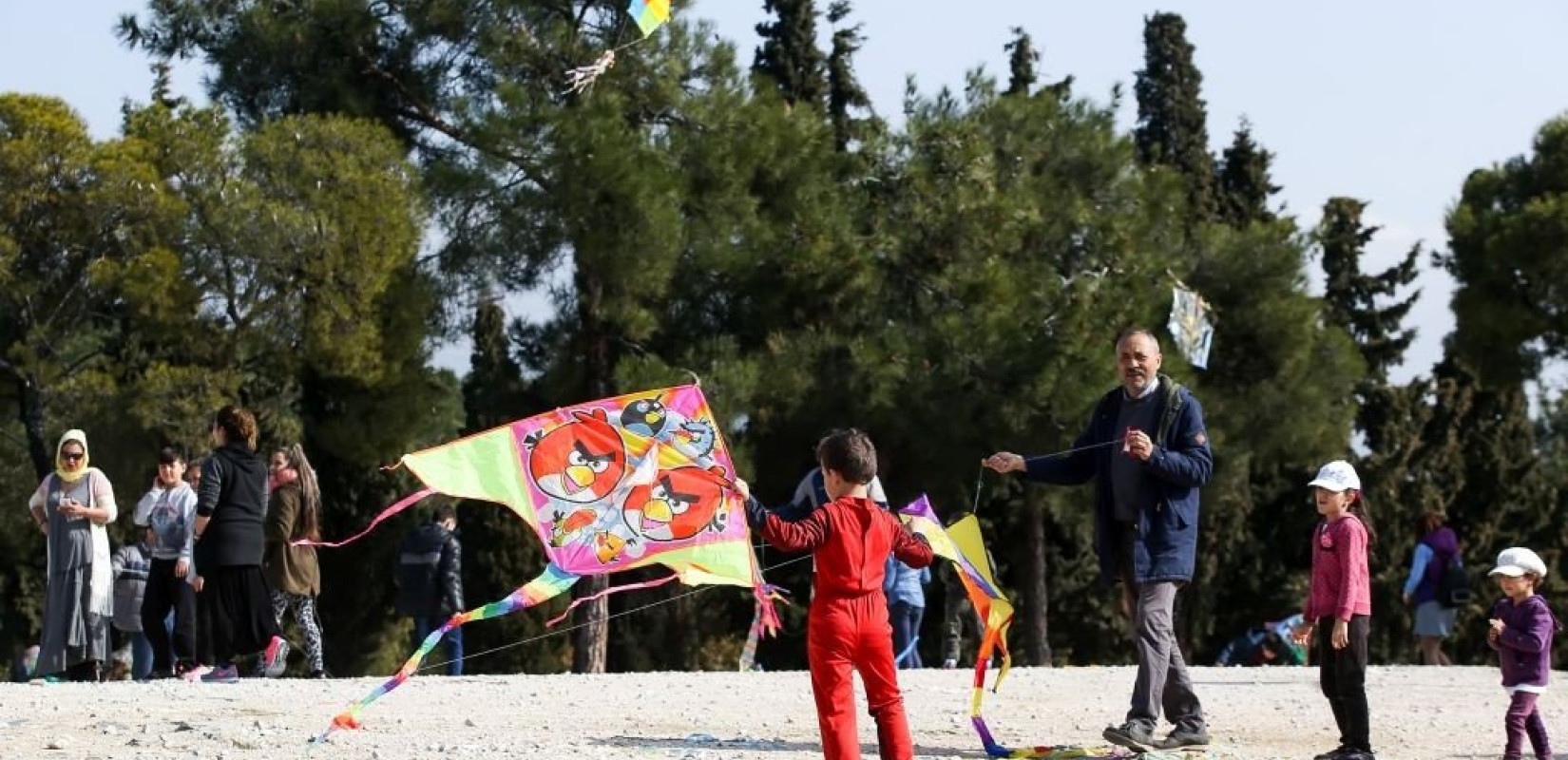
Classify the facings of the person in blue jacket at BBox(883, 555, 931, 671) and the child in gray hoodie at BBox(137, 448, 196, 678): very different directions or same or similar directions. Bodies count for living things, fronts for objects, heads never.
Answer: very different directions

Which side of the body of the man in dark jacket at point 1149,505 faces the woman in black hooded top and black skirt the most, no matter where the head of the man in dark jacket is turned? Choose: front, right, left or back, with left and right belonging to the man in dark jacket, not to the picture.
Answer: right

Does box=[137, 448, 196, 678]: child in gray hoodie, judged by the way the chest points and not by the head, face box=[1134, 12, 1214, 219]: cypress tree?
no

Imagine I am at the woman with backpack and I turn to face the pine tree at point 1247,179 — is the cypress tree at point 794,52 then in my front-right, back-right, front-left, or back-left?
front-left

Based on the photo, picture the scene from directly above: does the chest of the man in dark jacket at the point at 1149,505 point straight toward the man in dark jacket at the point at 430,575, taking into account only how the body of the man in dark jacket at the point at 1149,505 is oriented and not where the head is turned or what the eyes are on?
no

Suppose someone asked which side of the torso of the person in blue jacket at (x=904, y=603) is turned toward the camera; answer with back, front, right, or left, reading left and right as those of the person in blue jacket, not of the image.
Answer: back

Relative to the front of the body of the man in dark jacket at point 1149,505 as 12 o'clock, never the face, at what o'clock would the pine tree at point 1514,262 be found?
The pine tree is roughly at 5 o'clock from the man in dark jacket.

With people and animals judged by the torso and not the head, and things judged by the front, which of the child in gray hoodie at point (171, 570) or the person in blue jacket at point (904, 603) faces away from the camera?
the person in blue jacket

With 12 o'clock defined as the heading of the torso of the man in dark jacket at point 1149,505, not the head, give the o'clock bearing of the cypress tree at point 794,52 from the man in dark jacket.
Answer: The cypress tree is roughly at 4 o'clock from the man in dark jacket.

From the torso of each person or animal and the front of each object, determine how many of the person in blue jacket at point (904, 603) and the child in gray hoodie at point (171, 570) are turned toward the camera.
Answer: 1

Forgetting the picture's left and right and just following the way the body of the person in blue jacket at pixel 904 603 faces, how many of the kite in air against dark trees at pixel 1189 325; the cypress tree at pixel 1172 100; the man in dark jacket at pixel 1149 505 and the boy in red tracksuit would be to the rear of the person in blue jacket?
2

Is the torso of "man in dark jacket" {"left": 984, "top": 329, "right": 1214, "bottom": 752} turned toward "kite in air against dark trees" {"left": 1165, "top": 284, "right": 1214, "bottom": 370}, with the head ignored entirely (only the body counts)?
no

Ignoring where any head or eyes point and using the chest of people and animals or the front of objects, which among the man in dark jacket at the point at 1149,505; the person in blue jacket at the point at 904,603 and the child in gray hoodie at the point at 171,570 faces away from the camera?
the person in blue jacket

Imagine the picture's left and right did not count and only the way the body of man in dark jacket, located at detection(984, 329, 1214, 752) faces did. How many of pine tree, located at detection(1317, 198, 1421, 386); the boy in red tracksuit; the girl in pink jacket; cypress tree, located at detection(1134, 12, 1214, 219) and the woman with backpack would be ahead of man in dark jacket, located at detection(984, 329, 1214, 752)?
1

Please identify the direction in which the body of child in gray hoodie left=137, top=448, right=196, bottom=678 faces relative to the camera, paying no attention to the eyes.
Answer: toward the camera

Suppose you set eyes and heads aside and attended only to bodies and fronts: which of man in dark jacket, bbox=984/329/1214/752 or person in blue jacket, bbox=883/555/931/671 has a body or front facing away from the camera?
the person in blue jacket

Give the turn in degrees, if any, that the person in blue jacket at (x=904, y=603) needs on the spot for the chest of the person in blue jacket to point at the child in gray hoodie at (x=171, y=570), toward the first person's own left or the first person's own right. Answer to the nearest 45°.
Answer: approximately 135° to the first person's own left
